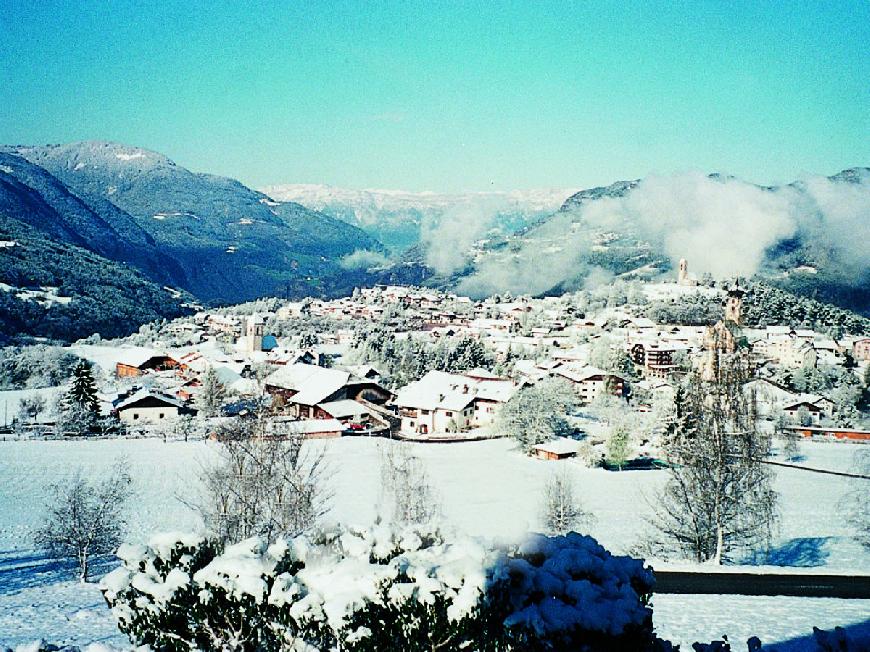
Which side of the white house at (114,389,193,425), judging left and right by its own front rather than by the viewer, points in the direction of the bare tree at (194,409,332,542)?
front

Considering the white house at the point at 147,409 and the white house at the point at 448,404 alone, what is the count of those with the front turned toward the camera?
2

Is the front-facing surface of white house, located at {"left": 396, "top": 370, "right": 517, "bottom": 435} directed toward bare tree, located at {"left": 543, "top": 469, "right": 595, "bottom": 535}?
yes

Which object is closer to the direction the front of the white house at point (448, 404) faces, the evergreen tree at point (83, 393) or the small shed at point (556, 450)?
the small shed

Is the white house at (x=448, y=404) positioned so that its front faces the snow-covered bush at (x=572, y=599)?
yes

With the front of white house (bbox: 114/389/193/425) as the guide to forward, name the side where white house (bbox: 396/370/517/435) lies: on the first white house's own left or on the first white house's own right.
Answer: on the first white house's own left

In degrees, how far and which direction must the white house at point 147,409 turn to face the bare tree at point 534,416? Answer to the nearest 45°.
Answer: approximately 45° to its left

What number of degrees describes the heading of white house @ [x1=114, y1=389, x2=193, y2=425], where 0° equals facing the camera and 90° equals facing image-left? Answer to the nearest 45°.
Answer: approximately 0°
